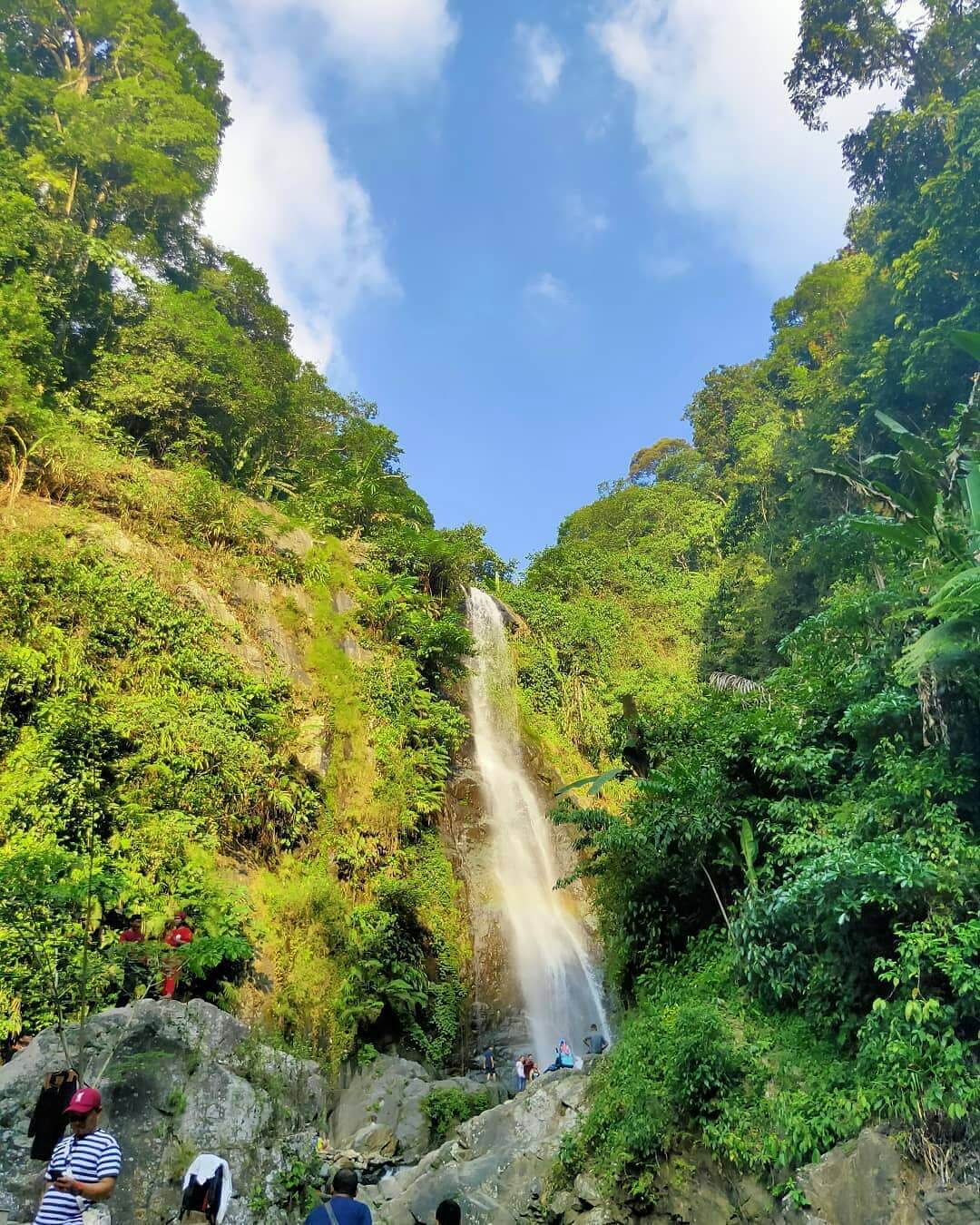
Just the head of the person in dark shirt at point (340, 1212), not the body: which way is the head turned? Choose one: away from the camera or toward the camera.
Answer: away from the camera

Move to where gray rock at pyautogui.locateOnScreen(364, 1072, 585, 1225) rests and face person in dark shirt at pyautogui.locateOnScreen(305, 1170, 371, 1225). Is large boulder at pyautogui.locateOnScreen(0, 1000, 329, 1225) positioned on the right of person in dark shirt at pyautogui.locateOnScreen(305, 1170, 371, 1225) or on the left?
right

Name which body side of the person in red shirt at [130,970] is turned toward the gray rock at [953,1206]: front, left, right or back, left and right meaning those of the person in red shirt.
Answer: front

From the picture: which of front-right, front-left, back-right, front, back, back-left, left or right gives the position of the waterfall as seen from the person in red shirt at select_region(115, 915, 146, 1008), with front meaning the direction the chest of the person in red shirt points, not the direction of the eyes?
left

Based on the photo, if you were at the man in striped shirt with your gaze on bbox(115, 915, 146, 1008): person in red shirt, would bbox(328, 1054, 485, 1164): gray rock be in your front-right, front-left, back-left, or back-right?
front-right

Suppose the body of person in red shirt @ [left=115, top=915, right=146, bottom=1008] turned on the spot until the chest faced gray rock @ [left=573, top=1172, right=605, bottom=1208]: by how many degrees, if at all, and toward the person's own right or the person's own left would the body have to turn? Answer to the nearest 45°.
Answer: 0° — they already face it

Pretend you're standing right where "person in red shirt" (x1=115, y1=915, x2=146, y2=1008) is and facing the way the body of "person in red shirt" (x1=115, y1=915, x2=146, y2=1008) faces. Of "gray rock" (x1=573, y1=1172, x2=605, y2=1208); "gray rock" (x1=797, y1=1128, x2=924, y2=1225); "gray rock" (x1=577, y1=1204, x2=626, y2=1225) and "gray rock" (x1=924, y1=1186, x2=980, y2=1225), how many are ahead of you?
4

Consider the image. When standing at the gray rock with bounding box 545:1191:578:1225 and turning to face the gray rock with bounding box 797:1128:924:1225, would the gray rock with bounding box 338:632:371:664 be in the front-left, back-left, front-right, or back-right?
back-left

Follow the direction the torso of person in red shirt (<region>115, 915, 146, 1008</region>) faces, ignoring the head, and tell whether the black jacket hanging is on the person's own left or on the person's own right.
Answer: on the person's own right

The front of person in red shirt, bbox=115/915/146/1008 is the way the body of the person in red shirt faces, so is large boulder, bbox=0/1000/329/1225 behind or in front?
in front

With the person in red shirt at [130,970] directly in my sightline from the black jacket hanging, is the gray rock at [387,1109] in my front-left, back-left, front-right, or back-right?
front-right

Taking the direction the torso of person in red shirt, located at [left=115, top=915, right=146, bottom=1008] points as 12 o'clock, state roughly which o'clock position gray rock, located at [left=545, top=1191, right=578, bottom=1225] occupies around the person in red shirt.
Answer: The gray rock is roughly at 12 o'clock from the person in red shirt.
